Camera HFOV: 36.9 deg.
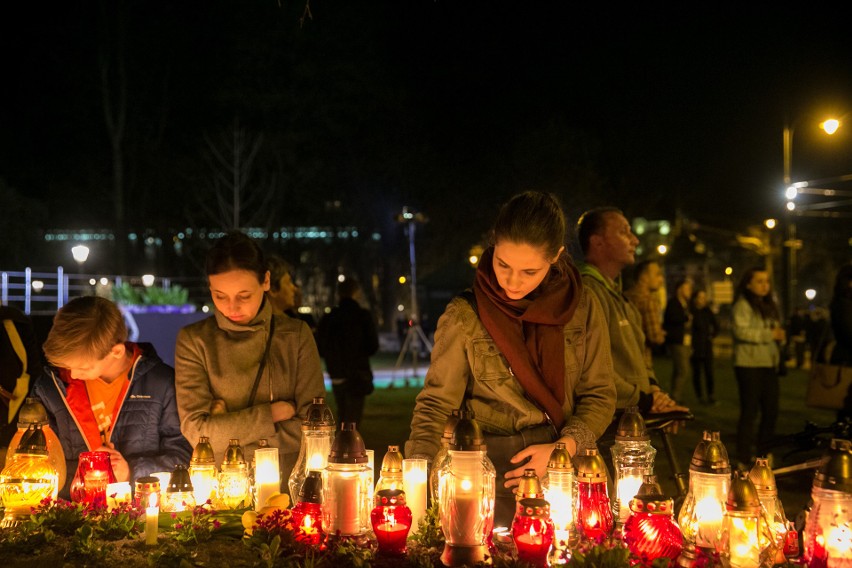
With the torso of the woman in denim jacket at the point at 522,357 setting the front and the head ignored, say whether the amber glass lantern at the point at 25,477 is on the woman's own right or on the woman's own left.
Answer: on the woman's own right

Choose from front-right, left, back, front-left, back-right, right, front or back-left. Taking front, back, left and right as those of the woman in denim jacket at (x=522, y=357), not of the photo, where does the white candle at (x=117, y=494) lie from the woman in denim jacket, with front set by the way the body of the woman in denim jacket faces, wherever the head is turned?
right

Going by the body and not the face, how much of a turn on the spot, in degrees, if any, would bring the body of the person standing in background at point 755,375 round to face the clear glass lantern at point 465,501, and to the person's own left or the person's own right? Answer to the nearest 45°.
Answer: approximately 45° to the person's own right

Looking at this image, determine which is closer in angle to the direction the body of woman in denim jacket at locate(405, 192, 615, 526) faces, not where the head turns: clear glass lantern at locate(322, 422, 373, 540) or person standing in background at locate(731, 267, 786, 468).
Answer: the clear glass lantern

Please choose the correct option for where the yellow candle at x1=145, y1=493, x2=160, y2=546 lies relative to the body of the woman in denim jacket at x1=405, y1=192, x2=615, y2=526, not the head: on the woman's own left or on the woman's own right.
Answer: on the woman's own right

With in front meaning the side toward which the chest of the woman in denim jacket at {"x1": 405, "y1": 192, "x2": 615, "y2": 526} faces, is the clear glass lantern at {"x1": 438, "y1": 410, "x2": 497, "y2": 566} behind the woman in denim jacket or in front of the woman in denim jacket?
in front

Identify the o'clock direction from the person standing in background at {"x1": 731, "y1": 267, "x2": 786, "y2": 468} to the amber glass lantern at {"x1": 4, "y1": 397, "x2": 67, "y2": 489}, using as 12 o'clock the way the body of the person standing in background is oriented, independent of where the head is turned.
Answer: The amber glass lantern is roughly at 2 o'clock from the person standing in background.

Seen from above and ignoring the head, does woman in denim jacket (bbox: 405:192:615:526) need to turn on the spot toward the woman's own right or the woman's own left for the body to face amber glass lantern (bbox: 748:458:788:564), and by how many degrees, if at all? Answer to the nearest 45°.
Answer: approximately 45° to the woman's own left

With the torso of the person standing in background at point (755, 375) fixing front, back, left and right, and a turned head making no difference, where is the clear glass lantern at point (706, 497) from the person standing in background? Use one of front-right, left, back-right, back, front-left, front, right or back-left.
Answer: front-right

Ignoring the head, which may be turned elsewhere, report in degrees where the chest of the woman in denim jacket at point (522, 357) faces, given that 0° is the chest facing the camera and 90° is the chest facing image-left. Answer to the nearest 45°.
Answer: approximately 0°

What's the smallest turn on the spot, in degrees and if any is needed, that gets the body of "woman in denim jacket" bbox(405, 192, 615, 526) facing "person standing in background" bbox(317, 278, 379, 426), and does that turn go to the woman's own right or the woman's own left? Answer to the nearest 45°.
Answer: approximately 180°

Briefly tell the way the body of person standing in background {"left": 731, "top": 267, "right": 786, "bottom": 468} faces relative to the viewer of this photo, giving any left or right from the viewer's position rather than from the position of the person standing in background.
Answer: facing the viewer and to the right of the viewer

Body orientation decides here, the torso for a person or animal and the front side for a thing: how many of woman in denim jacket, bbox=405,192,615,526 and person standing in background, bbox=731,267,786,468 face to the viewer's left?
0
